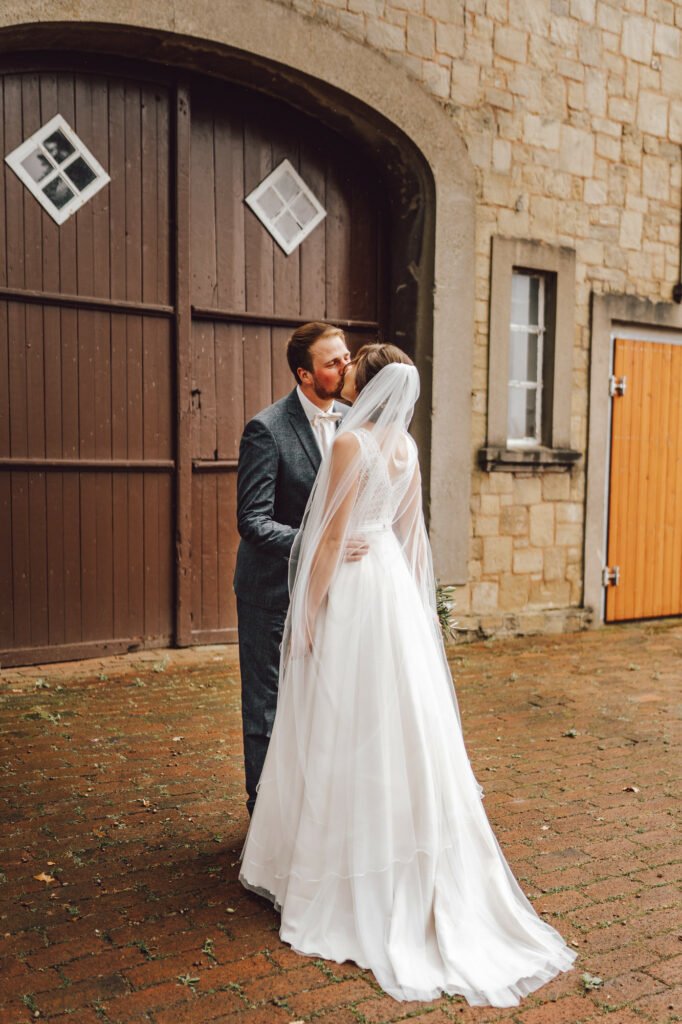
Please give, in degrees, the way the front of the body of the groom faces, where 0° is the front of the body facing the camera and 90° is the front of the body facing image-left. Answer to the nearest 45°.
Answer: approximately 315°

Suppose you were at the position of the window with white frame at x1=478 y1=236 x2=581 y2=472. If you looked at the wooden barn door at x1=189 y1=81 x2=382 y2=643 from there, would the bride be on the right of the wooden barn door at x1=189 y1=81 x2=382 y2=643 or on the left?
left

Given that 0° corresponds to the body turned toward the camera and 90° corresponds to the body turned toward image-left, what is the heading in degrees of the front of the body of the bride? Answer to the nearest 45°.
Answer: approximately 135°

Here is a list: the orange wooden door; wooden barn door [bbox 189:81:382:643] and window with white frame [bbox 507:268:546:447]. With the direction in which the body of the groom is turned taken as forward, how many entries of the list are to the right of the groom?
0

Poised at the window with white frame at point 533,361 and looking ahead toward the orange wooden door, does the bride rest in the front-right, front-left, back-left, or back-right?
back-right

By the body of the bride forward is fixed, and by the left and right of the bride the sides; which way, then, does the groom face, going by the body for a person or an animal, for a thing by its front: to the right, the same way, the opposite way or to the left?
the opposite way

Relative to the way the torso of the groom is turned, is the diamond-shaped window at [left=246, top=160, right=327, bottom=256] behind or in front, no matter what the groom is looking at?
behind

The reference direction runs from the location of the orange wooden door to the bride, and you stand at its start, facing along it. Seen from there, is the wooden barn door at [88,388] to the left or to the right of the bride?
right

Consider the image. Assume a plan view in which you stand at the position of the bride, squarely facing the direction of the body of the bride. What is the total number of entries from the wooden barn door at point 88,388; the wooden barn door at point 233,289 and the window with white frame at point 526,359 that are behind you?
0

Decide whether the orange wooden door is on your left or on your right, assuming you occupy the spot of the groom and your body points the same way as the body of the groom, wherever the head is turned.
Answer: on your left

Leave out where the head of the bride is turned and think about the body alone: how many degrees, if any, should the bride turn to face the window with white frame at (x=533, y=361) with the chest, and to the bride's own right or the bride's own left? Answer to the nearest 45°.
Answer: approximately 45° to the bride's own right

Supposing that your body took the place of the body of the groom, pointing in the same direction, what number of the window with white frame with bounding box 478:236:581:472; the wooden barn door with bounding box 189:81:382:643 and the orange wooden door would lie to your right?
0

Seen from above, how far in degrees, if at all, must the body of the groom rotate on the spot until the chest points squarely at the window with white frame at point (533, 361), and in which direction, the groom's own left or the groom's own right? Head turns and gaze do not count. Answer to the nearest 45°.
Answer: approximately 90° to the groom's own left

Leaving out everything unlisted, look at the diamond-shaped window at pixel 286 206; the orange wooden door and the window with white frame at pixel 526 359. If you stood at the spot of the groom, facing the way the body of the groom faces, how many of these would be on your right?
0

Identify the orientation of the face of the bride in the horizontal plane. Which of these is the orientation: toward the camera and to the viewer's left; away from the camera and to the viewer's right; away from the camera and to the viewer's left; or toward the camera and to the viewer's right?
away from the camera and to the viewer's left

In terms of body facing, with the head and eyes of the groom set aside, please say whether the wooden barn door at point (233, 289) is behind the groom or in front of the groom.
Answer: behind

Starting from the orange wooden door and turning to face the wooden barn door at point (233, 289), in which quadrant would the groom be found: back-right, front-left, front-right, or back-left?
front-left
